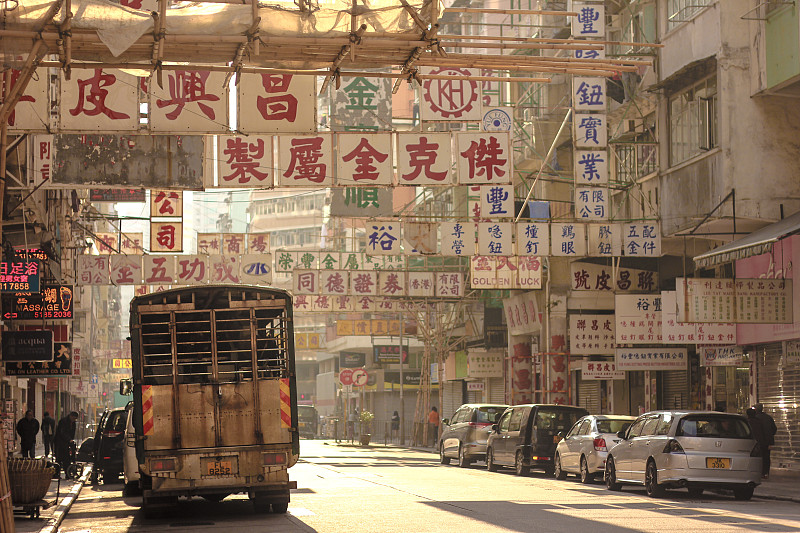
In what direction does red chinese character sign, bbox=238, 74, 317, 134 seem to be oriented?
toward the camera

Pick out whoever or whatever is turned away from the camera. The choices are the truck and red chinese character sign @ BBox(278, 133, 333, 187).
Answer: the truck

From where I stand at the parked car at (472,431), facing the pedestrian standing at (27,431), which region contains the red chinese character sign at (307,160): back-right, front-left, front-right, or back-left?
front-left

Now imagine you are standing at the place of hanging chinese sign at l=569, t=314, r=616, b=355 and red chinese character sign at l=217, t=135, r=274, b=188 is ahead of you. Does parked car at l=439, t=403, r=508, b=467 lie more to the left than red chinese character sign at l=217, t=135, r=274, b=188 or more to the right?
right

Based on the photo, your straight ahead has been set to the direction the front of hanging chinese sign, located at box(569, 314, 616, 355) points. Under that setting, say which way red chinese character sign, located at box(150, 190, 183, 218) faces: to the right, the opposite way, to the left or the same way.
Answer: the same way

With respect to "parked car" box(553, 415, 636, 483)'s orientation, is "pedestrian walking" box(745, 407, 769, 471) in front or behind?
behind

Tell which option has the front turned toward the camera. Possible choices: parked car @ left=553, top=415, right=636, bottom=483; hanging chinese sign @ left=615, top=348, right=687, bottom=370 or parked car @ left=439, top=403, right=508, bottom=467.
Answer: the hanging chinese sign

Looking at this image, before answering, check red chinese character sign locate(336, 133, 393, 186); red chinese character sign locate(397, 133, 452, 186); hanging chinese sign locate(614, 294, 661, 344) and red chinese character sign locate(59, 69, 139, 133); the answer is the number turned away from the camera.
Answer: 0

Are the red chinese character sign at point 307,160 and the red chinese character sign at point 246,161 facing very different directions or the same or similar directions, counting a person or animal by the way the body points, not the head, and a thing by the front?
same or similar directions

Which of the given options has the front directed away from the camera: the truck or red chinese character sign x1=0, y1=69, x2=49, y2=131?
the truck

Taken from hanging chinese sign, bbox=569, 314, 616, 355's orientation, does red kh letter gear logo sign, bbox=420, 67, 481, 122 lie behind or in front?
in front

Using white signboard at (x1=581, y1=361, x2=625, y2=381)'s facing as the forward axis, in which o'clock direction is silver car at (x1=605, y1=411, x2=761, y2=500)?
The silver car is roughly at 12 o'clock from the white signboard.

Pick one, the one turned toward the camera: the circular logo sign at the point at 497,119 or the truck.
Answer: the circular logo sign

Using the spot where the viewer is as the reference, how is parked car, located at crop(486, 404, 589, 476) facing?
facing away from the viewer and to the left of the viewer

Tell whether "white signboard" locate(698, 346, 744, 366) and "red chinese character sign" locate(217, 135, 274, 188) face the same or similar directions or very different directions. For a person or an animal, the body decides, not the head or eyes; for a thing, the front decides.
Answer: same or similar directions

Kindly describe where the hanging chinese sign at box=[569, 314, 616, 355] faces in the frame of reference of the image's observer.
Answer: facing the viewer

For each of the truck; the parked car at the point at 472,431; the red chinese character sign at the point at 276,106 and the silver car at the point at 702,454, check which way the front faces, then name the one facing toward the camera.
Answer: the red chinese character sign
